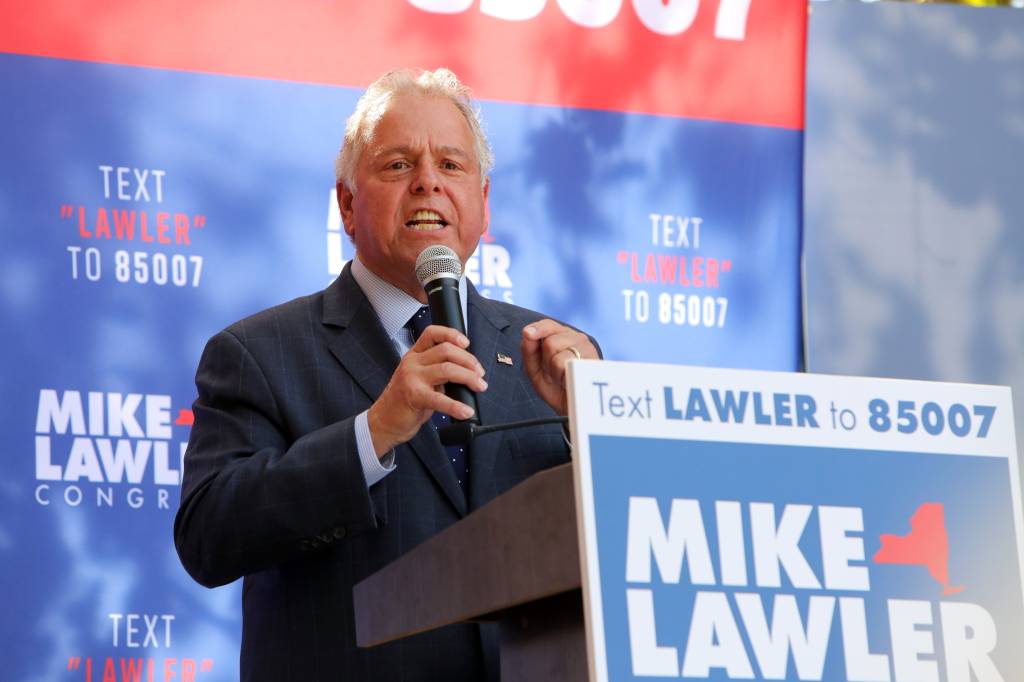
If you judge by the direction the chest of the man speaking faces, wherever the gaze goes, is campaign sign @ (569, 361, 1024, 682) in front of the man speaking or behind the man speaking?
in front

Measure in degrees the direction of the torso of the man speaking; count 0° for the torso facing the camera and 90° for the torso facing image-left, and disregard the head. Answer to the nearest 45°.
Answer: approximately 315°
